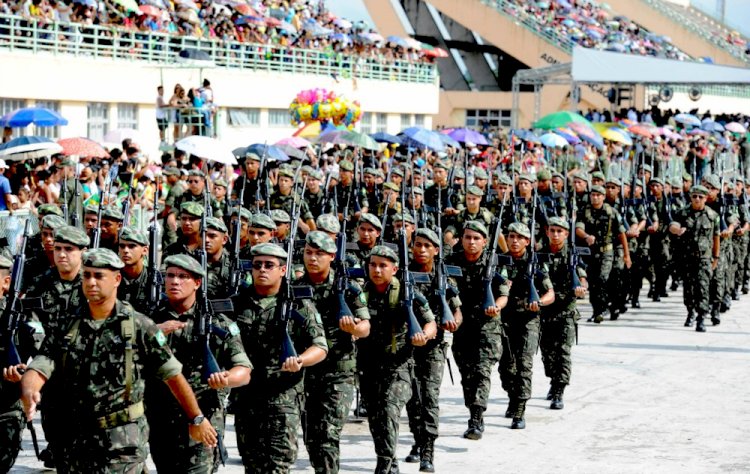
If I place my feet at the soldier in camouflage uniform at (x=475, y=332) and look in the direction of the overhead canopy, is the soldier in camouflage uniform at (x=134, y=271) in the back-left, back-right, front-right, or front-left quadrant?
back-left

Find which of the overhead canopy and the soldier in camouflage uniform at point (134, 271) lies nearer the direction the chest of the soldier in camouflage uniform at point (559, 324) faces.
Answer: the soldier in camouflage uniform

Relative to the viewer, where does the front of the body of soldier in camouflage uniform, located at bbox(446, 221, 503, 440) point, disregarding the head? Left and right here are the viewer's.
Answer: facing the viewer

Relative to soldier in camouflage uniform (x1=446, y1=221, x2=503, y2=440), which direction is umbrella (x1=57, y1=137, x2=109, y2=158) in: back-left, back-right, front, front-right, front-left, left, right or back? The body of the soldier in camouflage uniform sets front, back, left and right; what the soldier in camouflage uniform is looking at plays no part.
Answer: back-right

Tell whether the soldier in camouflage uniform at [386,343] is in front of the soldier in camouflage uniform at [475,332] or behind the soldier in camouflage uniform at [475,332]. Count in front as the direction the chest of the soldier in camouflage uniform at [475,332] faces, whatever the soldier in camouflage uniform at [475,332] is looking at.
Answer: in front

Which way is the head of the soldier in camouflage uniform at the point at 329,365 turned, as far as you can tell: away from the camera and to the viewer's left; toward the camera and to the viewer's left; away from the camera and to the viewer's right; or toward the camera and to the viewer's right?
toward the camera and to the viewer's left

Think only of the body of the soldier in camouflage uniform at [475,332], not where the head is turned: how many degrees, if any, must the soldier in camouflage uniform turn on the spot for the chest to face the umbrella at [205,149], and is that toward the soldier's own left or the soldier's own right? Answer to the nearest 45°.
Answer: approximately 135° to the soldier's own right

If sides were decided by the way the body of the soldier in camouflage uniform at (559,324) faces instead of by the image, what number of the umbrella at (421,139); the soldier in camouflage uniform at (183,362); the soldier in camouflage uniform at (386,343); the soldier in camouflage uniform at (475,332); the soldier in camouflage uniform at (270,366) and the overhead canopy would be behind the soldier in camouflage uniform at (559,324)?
2

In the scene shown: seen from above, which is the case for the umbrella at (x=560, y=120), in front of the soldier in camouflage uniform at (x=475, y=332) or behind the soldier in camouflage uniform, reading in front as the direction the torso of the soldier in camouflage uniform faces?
behind

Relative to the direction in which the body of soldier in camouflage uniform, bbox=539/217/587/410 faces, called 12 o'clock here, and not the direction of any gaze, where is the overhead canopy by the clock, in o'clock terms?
The overhead canopy is roughly at 6 o'clock from the soldier in camouflage uniform.

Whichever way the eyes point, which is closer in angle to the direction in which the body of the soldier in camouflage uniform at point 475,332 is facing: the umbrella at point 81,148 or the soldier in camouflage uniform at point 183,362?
the soldier in camouflage uniform

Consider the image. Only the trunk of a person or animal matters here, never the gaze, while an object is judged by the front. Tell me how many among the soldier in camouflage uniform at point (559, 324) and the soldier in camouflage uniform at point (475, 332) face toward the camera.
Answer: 2

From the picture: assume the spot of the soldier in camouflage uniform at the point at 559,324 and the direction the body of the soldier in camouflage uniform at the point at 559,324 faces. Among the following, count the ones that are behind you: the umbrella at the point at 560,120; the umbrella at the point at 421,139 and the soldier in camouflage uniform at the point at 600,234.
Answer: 3

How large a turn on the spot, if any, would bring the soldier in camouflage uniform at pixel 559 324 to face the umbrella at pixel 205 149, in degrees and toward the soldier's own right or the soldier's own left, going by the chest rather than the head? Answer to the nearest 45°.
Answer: approximately 135° to the soldier's own right

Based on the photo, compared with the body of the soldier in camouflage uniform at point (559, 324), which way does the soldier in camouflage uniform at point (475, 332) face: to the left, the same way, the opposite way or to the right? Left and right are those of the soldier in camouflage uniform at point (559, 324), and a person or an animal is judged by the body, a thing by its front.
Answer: the same way

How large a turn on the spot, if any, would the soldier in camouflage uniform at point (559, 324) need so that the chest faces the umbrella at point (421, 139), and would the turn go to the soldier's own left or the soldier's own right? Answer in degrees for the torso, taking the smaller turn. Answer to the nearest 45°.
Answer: approximately 180°

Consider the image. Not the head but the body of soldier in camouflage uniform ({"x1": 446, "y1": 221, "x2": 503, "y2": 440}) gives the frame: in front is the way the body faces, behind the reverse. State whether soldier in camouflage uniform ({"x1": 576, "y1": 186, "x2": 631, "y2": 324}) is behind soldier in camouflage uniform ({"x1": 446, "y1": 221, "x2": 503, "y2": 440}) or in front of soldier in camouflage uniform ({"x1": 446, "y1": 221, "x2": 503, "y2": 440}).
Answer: behind

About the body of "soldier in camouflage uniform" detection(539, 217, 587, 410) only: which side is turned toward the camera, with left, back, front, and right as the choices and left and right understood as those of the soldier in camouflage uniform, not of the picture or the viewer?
front

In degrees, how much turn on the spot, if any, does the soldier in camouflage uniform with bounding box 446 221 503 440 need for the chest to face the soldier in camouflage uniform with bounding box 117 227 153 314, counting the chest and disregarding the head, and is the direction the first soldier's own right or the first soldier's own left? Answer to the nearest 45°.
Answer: approximately 45° to the first soldier's own right
